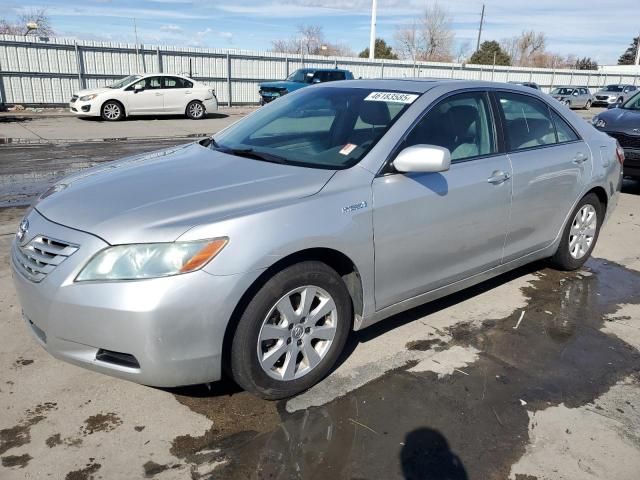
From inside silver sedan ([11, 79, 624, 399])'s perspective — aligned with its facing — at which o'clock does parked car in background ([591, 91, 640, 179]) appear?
The parked car in background is roughly at 6 o'clock from the silver sedan.

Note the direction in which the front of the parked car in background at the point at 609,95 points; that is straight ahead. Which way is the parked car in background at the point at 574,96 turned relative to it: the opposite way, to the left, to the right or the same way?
the same way

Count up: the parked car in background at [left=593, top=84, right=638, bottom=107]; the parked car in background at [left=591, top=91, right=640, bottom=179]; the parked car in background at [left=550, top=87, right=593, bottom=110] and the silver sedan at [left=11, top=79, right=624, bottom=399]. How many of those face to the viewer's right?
0

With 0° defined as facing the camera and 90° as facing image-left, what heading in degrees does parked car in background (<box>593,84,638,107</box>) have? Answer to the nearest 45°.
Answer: approximately 45°

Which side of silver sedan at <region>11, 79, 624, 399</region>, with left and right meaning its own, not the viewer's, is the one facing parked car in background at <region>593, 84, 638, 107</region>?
back

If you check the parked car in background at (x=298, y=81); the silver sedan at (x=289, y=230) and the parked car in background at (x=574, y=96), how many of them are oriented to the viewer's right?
0

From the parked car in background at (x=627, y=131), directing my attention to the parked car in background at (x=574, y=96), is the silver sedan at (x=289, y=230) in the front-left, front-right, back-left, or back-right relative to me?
back-left

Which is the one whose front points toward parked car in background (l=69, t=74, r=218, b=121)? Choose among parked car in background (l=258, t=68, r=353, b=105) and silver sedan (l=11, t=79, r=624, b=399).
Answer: parked car in background (l=258, t=68, r=353, b=105)

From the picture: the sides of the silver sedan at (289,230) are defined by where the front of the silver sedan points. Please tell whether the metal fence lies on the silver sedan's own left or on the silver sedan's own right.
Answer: on the silver sedan's own right

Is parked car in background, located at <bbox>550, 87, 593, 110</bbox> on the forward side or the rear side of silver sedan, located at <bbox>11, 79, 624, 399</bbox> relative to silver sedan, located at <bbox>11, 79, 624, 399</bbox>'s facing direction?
on the rear side

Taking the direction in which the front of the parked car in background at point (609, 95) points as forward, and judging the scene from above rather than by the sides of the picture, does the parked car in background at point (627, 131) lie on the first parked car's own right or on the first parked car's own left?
on the first parked car's own left

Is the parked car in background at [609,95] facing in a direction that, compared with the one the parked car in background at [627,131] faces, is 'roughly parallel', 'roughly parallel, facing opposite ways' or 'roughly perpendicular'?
roughly parallel

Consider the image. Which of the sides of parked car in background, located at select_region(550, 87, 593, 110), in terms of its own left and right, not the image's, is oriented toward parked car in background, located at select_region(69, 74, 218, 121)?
front

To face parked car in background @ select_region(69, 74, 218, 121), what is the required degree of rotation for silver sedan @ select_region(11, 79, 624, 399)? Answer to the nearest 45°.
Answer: approximately 135° to its right

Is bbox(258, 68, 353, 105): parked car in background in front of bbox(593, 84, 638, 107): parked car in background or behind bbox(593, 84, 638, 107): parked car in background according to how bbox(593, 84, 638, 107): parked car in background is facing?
in front

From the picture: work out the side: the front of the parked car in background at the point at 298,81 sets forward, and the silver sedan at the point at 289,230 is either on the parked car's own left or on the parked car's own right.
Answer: on the parked car's own left

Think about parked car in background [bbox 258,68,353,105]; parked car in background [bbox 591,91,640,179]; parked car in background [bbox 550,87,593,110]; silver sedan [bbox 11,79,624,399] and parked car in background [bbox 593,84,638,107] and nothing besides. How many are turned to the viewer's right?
0
